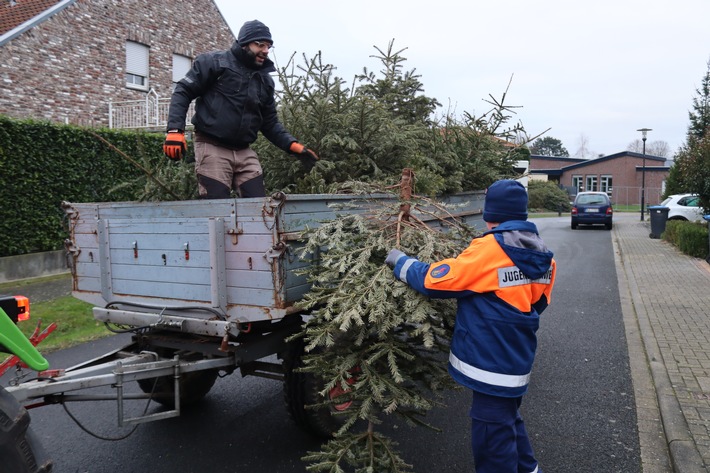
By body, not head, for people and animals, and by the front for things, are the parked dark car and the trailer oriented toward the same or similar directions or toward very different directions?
very different directions

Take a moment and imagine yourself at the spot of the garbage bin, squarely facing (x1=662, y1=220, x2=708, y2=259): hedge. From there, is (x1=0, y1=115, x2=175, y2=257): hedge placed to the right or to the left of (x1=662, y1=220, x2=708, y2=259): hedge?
right

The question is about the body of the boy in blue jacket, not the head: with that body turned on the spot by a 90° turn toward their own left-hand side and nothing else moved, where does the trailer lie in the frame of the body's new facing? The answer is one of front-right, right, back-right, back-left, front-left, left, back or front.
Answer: front-right

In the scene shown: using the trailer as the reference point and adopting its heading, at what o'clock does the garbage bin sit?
The garbage bin is roughly at 6 o'clock from the trailer.

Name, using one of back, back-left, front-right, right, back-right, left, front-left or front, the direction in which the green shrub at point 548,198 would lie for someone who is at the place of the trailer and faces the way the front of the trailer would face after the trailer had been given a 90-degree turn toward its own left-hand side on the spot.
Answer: left

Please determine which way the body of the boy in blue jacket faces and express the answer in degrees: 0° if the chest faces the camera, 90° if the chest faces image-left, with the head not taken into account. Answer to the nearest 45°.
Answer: approximately 135°

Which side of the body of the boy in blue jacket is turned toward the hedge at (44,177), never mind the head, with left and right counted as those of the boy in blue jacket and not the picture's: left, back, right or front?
front

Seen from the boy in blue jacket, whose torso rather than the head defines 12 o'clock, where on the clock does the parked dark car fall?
The parked dark car is roughly at 2 o'clock from the boy in blue jacket.

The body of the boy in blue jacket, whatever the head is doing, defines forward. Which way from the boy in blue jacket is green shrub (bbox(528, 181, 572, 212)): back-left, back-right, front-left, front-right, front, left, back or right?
front-right

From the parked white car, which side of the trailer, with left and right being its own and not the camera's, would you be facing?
back

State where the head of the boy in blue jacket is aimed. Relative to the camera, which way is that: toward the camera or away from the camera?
away from the camera

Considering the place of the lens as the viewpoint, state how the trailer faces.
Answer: facing the viewer and to the left of the viewer
